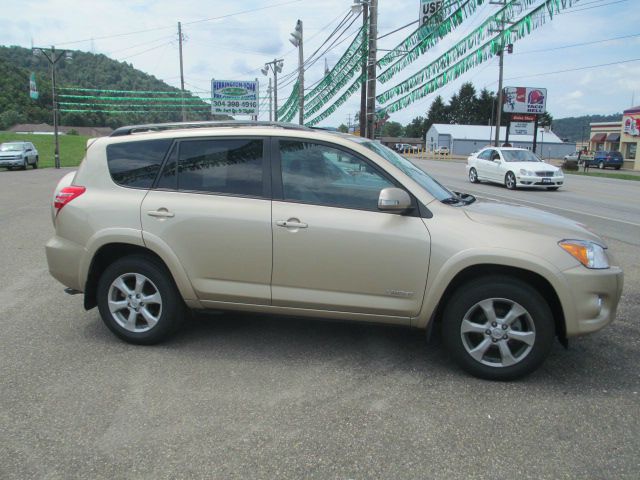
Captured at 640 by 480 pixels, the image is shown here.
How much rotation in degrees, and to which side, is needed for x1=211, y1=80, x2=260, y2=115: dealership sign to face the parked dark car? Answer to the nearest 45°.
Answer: approximately 90° to its left

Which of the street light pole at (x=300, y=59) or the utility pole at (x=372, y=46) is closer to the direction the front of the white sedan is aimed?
the utility pole

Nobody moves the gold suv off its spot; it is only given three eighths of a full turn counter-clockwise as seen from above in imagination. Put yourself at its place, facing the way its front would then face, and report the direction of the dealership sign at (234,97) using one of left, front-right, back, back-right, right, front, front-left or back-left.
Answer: front-right

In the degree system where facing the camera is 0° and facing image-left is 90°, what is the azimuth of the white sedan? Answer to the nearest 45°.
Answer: approximately 315°

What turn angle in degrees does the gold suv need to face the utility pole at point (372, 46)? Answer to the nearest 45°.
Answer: approximately 90° to its left

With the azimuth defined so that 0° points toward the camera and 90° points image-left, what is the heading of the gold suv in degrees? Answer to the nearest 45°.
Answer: approximately 270°

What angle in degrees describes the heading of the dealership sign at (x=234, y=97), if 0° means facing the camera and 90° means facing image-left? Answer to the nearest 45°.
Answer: approximately 0°

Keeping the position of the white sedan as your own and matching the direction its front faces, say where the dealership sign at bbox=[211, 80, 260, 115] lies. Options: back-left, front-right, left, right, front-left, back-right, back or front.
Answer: back

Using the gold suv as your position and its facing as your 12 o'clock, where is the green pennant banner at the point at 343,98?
The green pennant banner is roughly at 9 o'clock from the gold suv.
